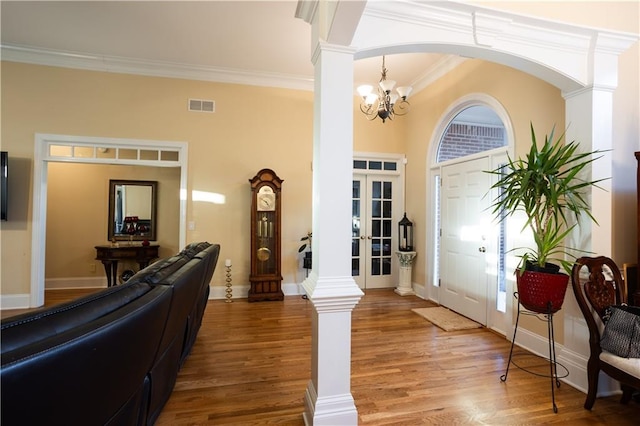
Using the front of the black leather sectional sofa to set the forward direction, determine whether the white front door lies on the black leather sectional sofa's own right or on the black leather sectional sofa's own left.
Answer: on the black leather sectional sofa's own right

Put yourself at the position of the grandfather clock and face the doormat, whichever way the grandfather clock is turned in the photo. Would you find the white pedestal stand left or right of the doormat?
left

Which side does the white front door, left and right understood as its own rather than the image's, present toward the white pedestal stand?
right

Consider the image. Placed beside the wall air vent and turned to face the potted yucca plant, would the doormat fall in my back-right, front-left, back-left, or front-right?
front-left

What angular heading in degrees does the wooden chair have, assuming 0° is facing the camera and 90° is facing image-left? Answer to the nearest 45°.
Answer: approximately 315°

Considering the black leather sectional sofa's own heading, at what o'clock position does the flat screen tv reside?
The flat screen tv is roughly at 1 o'clock from the black leather sectional sofa.

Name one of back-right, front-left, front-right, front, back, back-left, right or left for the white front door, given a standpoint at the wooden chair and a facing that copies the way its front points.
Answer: back

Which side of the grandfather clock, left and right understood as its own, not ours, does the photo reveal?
front

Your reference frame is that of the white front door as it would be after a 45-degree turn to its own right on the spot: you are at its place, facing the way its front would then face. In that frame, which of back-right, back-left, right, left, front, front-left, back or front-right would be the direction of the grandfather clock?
front

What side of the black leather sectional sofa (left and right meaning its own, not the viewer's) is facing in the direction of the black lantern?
right

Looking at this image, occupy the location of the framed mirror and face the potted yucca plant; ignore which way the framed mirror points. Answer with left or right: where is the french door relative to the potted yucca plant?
left

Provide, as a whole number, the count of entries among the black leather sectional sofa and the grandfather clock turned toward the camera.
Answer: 1
